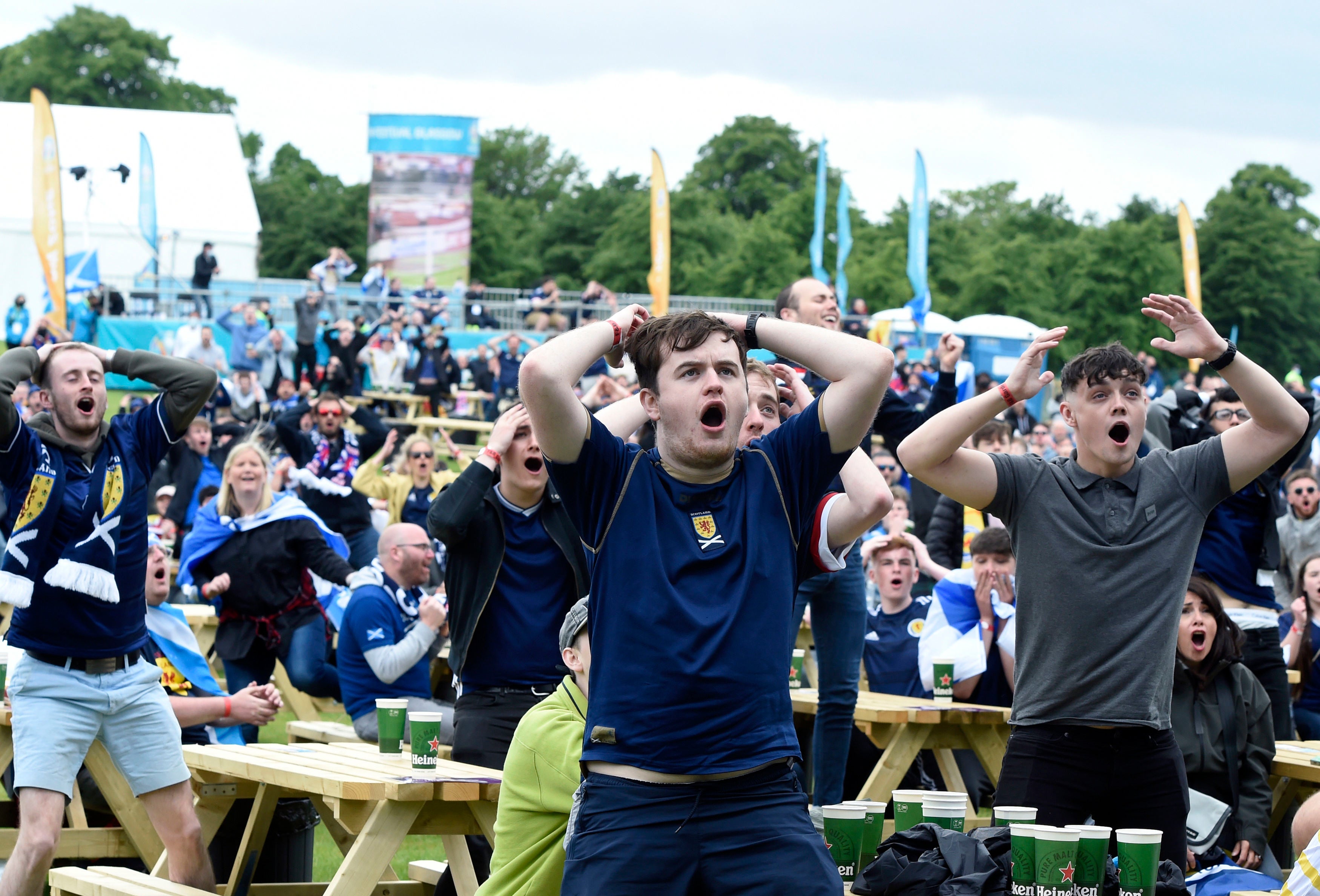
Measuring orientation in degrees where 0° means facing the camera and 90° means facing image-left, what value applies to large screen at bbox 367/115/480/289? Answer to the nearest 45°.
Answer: approximately 0°

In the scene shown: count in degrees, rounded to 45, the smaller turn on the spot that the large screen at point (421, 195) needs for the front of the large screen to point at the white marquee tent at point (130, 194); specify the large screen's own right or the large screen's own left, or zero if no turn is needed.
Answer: approximately 90° to the large screen's own right

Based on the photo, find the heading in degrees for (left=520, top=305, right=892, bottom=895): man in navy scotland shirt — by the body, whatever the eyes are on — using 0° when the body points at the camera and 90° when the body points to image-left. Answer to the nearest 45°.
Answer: approximately 0°

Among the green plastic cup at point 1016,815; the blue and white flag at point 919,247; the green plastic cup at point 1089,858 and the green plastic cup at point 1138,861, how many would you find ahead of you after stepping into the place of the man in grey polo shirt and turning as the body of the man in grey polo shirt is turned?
3
